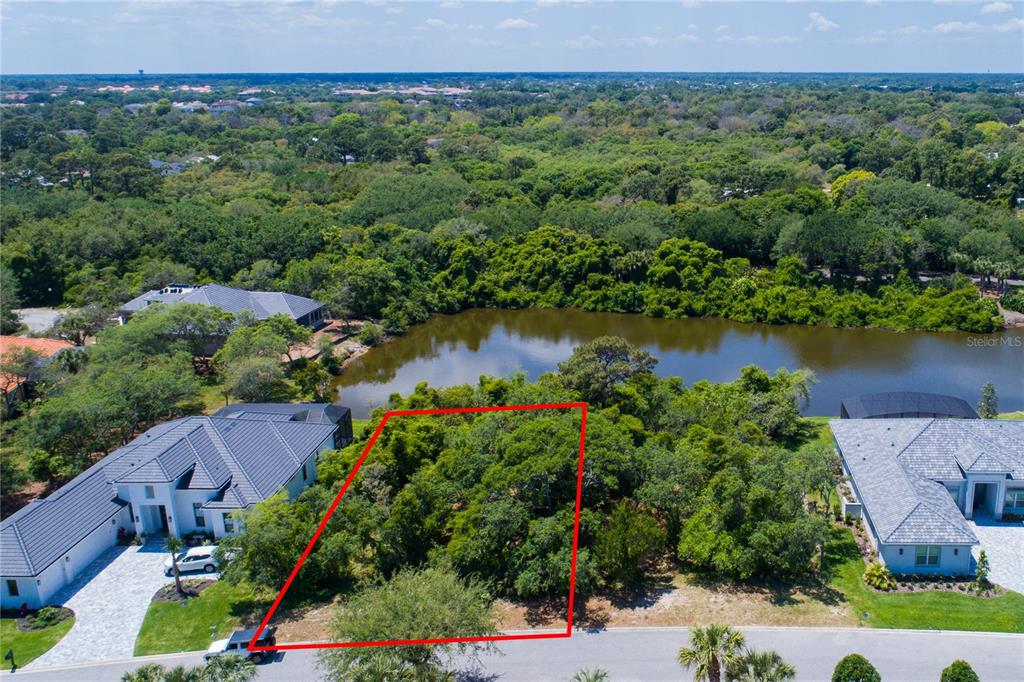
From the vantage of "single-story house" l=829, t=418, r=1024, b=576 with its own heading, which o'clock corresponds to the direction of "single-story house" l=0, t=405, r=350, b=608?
"single-story house" l=0, t=405, r=350, b=608 is roughly at 2 o'clock from "single-story house" l=829, t=418, r=1024, b=576.

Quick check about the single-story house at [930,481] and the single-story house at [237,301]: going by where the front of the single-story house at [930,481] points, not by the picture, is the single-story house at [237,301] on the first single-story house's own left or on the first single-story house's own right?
on the first single-story house's own right

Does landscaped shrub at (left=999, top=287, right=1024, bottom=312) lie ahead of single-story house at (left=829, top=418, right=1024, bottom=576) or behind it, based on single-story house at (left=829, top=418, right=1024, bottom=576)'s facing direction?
behind

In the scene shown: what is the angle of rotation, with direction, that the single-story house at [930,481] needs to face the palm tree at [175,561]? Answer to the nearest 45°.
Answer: approximately 45° to its right

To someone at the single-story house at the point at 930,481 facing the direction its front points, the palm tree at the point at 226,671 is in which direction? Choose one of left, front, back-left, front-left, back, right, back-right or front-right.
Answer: front-right

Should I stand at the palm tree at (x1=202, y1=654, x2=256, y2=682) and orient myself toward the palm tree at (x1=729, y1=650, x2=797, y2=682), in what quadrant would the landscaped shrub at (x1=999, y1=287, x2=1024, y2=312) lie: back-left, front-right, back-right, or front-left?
front-left

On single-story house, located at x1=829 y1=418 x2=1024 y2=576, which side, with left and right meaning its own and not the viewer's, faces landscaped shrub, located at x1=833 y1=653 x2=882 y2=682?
front

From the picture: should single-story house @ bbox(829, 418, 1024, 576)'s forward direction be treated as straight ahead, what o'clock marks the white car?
The white car is roughly at 2 o'clock from the single-story house.

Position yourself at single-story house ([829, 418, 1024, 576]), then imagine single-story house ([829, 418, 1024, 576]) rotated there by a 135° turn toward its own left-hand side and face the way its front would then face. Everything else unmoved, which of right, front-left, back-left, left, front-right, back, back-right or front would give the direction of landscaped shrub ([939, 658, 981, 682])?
back-right

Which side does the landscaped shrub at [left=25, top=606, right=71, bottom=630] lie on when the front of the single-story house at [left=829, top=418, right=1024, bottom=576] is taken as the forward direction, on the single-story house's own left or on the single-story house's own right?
on the single-story house's own right

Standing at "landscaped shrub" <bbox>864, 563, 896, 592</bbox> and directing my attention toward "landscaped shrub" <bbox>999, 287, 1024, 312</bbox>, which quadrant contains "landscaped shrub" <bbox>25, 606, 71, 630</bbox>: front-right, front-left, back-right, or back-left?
back-left

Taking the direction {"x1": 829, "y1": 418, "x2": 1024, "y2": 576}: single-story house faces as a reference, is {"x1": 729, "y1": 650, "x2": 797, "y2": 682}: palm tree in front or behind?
in front

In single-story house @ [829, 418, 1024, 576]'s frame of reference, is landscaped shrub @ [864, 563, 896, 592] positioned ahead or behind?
ahead

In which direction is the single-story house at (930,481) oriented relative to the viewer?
toward the camera
